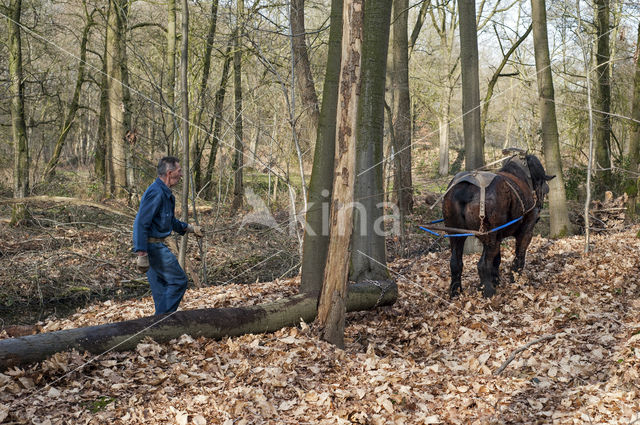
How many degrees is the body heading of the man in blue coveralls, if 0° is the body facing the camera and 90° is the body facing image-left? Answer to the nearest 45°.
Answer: approximately 270°

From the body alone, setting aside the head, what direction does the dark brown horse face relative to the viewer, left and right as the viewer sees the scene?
facing away from the viewer and to the right of the viewer

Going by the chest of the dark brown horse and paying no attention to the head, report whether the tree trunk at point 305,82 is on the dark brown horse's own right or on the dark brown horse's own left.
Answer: on the dark brown horse's own left

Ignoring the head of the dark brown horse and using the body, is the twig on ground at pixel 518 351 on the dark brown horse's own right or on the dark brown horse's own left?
on the dark brown horse's own right

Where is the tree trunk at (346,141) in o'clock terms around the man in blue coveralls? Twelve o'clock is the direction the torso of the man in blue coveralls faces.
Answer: The tree trunk is roughly at 1 o'clock from the man in blue coveralls.

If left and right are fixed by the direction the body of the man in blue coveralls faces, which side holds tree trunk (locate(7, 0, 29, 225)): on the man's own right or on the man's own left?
on the man's own left

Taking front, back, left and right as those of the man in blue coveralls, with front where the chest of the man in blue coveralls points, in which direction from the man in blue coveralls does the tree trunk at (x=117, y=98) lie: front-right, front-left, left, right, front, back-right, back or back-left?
left

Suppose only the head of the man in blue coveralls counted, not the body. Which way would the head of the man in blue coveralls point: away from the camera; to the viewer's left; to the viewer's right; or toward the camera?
to the viewer's right

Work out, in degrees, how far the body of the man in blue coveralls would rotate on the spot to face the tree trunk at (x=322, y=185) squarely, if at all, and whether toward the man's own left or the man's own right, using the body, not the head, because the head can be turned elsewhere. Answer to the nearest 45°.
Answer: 0° — they already face it

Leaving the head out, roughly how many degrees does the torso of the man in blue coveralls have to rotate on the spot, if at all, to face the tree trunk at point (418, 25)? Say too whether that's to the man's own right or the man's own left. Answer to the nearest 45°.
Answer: approximately 45° to the man's own left

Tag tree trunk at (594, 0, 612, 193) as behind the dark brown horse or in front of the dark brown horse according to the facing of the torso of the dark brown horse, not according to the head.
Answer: in front

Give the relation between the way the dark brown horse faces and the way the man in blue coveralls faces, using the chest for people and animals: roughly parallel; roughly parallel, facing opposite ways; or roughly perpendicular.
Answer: roughly parallel

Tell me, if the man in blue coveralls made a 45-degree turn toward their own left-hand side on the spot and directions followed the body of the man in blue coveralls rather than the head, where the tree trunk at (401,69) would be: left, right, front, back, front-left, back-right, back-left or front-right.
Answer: front

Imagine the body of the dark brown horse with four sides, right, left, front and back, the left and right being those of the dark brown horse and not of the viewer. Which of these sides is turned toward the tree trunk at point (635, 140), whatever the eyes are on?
front

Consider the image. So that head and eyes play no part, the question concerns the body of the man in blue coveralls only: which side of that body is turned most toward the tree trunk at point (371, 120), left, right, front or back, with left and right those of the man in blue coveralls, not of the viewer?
front
